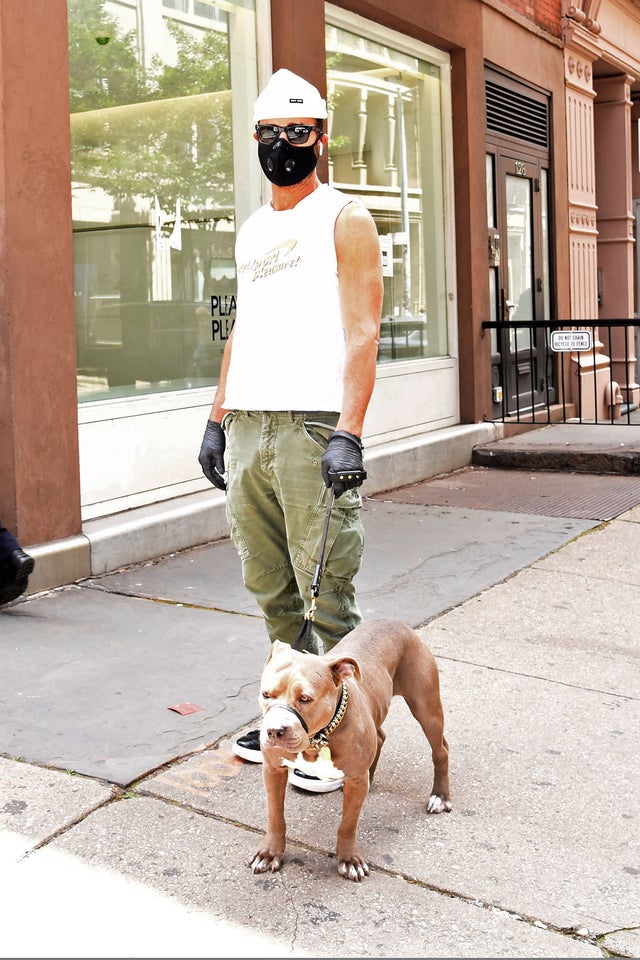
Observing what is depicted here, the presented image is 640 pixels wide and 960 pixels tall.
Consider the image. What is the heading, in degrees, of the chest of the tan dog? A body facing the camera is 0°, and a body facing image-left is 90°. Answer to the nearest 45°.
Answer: approximately 45°

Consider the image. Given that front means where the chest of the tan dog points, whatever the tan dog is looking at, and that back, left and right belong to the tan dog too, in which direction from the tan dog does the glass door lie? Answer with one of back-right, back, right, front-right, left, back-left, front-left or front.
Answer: back-right

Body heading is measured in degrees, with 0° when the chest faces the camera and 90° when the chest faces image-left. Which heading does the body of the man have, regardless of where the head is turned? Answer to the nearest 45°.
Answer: approximately 45°

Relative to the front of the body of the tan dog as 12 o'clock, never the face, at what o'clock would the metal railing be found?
The metal railing is roughly at 5 o'clock from the tan dog.
